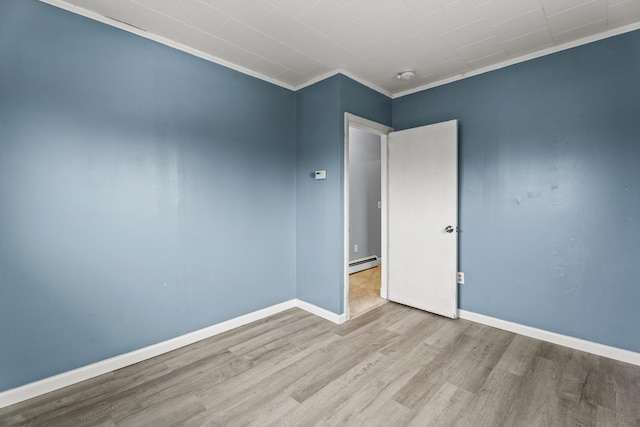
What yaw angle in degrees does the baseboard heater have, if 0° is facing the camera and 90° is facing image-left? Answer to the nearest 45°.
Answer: approximately 315°

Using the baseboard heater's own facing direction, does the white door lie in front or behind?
in front
